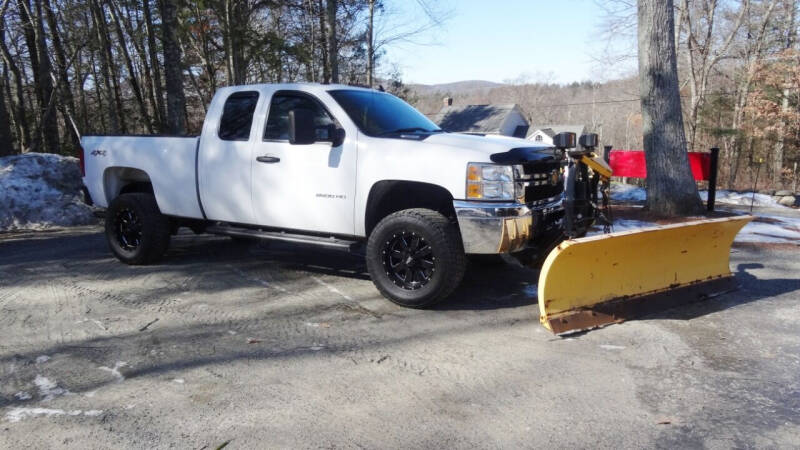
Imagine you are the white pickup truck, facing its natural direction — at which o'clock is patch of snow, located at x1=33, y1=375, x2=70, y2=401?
The patch of snow is roughly at 3 o'clock from the white pickup truck.

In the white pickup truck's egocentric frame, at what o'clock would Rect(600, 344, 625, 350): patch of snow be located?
The patch of snow is roughly at 12 o'clock from the white pickup truck.

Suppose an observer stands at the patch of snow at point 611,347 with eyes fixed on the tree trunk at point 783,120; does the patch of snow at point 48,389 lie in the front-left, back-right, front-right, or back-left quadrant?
back-left

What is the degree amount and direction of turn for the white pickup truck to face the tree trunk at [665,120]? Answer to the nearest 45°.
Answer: approximately 90° to its left

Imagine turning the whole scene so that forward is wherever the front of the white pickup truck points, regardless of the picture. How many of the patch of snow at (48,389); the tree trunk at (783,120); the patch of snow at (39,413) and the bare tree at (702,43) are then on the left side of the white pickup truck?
2

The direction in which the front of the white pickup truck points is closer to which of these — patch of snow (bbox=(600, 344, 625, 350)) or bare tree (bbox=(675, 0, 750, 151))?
the patch of snow

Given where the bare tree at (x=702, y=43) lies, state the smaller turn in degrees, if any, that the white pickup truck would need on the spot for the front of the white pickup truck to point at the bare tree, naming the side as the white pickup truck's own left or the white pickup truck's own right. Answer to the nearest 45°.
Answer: approximately 90° to the white pickup truck's own left

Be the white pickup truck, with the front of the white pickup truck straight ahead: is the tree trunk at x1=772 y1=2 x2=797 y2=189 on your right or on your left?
on your left

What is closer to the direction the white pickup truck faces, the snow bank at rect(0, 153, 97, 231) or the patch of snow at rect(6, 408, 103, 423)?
the patch of snow

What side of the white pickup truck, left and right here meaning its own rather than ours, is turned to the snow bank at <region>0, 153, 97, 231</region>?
back

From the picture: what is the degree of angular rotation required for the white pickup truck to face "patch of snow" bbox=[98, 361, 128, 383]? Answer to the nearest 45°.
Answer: approximately 90° to its right

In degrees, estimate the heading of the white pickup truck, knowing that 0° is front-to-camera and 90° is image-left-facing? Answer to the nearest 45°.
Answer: approximately 315°
